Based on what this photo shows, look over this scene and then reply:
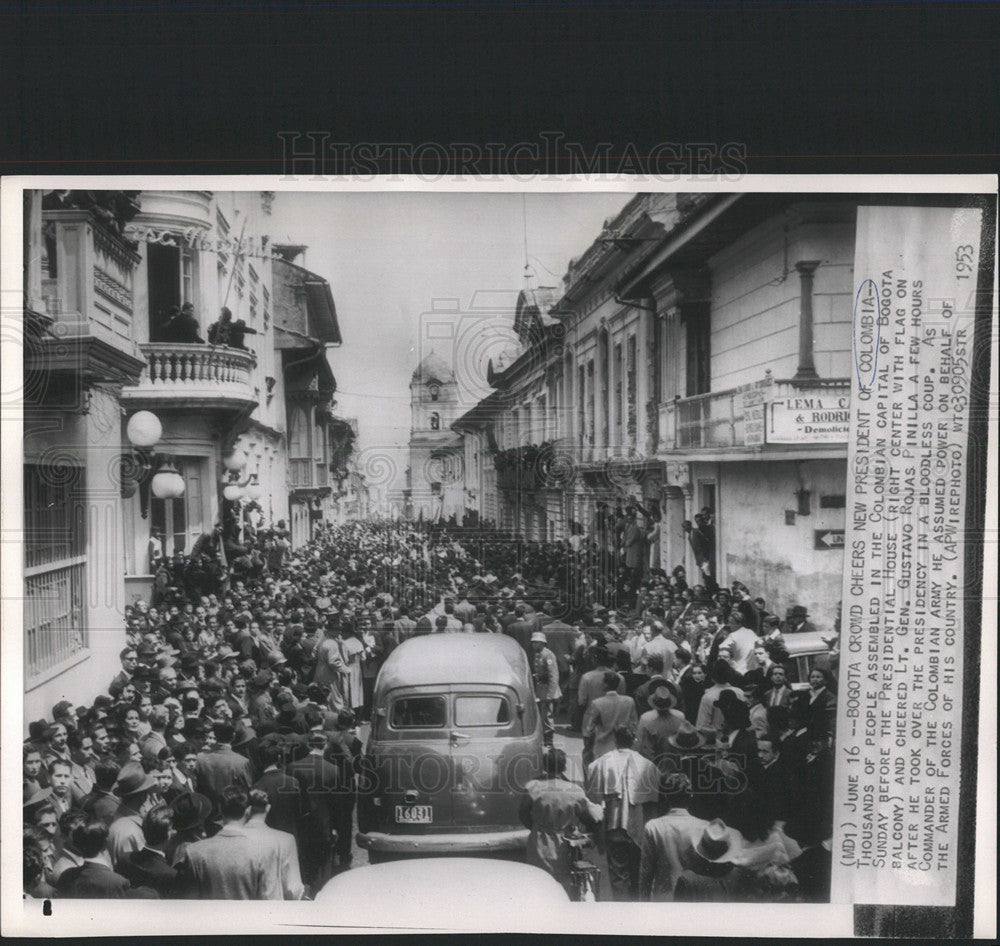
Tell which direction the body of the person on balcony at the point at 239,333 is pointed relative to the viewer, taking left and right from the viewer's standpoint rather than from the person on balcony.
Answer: facing to the right of the viewer
